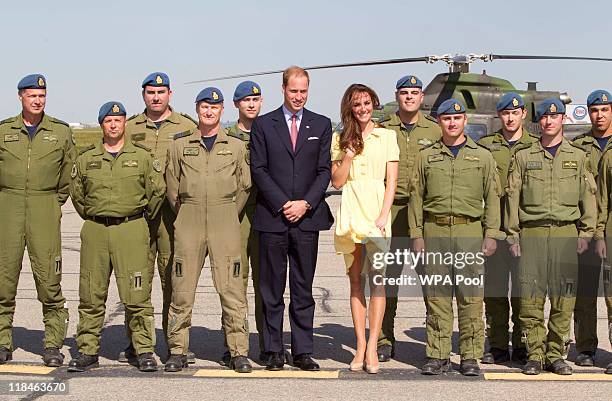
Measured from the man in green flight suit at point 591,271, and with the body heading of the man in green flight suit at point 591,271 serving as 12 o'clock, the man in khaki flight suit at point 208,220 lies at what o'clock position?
the man in khaki flight suit at point 208,220 is roughly at 2 o'clock from the man in green flight suit at point 591,271.

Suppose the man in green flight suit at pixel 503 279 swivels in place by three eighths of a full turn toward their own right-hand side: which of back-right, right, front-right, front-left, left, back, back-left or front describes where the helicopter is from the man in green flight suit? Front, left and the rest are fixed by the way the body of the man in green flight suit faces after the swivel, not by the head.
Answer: front-right

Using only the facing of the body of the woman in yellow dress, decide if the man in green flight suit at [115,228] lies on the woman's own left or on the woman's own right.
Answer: on the woman's own right

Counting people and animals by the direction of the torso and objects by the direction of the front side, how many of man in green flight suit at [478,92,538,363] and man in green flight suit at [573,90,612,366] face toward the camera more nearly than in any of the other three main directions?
2

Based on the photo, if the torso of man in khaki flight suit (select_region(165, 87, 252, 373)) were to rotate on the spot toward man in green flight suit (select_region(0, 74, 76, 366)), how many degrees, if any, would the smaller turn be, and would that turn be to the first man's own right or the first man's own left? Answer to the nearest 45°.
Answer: approximately 90° to the first man's own right

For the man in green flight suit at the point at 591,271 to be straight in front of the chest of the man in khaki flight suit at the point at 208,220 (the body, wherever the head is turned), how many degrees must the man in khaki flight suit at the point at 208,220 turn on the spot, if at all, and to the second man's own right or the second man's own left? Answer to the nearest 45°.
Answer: approximately 90° to the second man's own left

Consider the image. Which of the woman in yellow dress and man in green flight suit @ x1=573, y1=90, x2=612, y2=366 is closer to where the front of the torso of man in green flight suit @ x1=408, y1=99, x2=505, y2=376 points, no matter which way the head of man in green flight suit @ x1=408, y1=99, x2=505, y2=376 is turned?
the woman in yellow dress

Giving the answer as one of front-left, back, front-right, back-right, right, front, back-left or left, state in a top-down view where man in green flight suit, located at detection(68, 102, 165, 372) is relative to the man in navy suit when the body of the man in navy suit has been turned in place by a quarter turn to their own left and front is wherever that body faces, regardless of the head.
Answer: back

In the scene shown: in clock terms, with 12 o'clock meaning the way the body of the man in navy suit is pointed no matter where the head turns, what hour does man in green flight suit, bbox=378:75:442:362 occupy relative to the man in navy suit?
The man in green flight suit is roughly at 8 o'clock from the man in navy suit.

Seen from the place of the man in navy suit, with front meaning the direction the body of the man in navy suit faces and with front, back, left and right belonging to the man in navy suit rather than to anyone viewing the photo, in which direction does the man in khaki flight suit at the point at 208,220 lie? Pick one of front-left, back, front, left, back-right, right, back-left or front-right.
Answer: right

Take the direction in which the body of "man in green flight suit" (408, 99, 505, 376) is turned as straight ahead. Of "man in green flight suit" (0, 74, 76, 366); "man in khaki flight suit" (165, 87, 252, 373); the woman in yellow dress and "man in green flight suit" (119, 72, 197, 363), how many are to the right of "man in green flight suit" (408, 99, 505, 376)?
4

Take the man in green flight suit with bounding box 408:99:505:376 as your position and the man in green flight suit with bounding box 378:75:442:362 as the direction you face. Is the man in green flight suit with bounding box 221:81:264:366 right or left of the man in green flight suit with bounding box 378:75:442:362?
left
